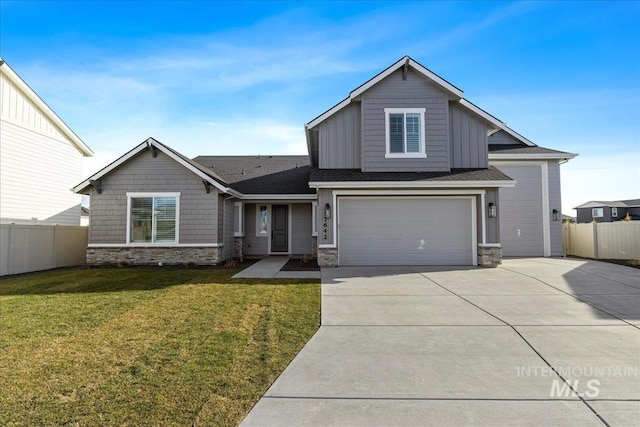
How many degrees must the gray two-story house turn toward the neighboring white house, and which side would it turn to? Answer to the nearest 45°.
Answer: approximately 90° to its right

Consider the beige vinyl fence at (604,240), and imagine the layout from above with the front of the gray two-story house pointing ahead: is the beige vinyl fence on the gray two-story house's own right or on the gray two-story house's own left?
on the gray two-story house's own left

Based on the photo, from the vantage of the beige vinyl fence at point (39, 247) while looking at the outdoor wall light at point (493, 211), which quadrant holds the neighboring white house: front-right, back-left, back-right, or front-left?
back-left

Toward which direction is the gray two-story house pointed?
toward the camera

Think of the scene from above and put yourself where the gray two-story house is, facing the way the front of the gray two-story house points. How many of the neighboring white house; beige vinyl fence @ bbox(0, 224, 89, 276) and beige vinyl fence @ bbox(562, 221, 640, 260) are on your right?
2

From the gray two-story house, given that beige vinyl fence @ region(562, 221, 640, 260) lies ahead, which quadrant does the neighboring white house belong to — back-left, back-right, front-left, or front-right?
back-left

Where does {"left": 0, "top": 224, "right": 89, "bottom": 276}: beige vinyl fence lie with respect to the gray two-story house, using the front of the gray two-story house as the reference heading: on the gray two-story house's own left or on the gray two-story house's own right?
on the gray two-story house's own right

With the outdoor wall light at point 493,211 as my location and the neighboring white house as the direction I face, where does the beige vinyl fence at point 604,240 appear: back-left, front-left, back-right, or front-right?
back-right
